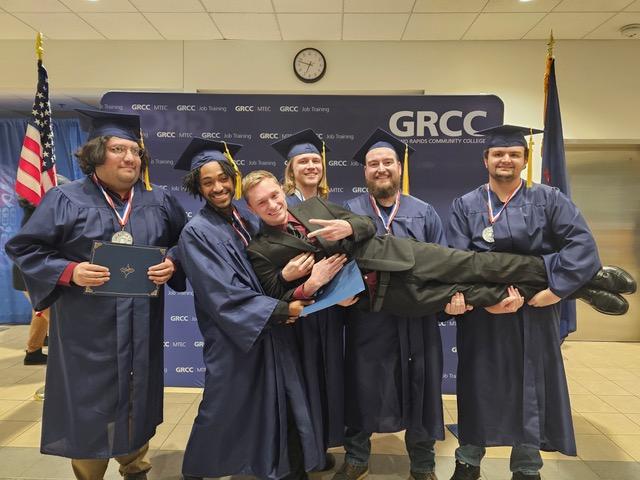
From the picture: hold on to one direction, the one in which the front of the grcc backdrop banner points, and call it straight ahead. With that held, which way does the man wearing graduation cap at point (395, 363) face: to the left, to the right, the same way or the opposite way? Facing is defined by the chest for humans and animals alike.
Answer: the same way

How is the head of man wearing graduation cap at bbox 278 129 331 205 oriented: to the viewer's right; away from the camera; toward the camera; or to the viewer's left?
toward the camera

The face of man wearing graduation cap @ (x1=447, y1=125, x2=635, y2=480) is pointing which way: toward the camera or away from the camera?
toward the camera

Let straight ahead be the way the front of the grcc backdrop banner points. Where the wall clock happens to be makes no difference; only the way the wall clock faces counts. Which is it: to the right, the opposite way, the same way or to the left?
the same way

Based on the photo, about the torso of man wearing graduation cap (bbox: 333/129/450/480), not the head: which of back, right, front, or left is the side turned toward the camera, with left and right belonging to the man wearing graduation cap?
front

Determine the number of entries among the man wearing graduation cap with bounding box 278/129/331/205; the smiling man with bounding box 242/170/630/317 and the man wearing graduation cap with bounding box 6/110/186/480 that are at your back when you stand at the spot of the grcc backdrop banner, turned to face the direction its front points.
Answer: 0

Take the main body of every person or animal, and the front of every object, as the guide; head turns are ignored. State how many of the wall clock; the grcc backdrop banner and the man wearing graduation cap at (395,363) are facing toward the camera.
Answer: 3

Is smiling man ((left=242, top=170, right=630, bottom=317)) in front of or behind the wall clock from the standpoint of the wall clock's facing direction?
in front

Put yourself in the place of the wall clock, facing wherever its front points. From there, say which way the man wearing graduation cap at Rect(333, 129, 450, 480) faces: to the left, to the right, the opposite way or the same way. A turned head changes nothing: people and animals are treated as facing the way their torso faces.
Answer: the same way

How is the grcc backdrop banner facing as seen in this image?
toward the camera

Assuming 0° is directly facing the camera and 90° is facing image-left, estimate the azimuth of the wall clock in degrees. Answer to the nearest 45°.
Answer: approximately 0°

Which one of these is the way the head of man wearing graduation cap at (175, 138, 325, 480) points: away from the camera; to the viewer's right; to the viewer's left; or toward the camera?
toward the camera

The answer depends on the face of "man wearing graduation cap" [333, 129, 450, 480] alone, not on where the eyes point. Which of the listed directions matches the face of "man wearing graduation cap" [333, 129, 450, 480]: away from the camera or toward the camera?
toward the camera

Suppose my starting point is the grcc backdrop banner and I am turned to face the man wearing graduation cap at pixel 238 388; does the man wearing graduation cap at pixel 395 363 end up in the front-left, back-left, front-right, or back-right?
front-left
